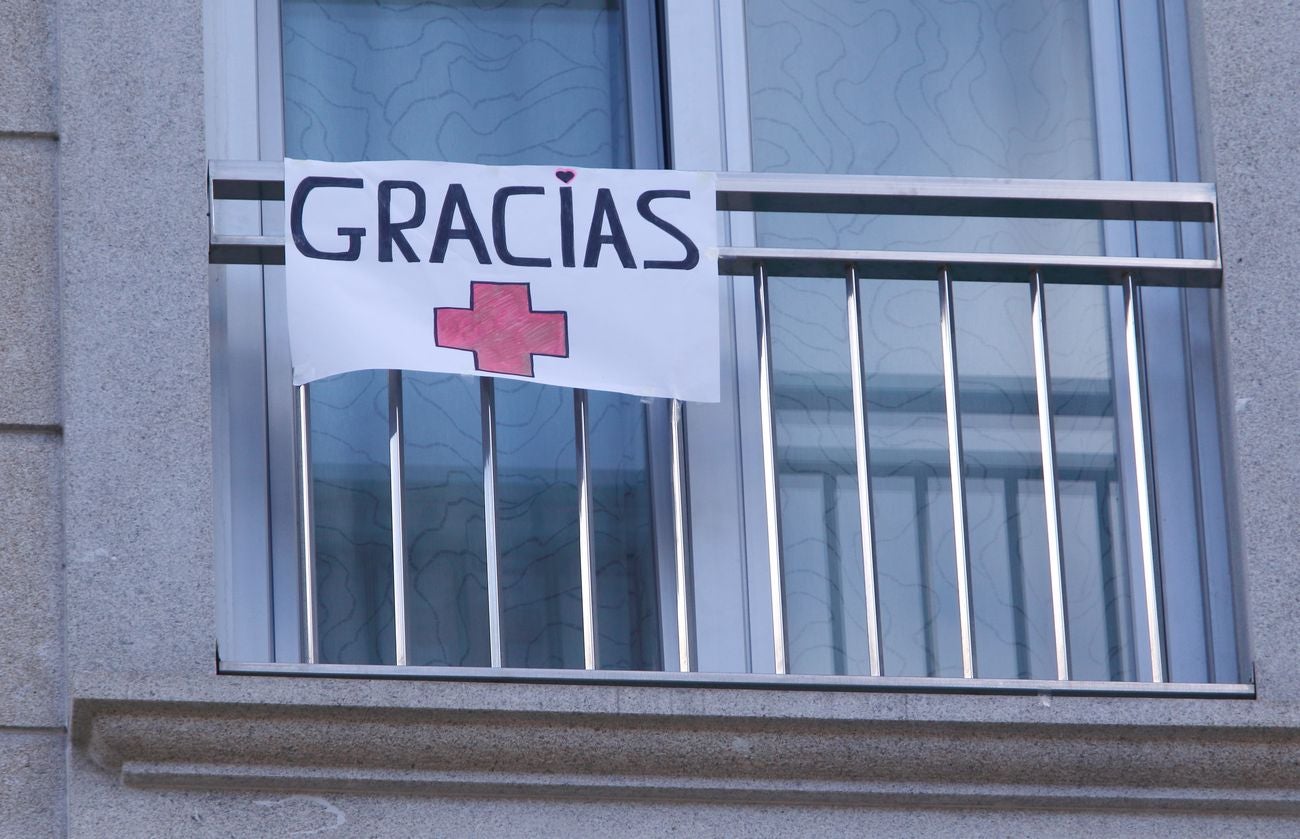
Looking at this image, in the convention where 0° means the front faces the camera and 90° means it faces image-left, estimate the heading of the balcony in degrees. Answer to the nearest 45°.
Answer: approximately 0°

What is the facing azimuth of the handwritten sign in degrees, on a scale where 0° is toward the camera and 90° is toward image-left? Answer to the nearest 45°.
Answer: approximately 0°
